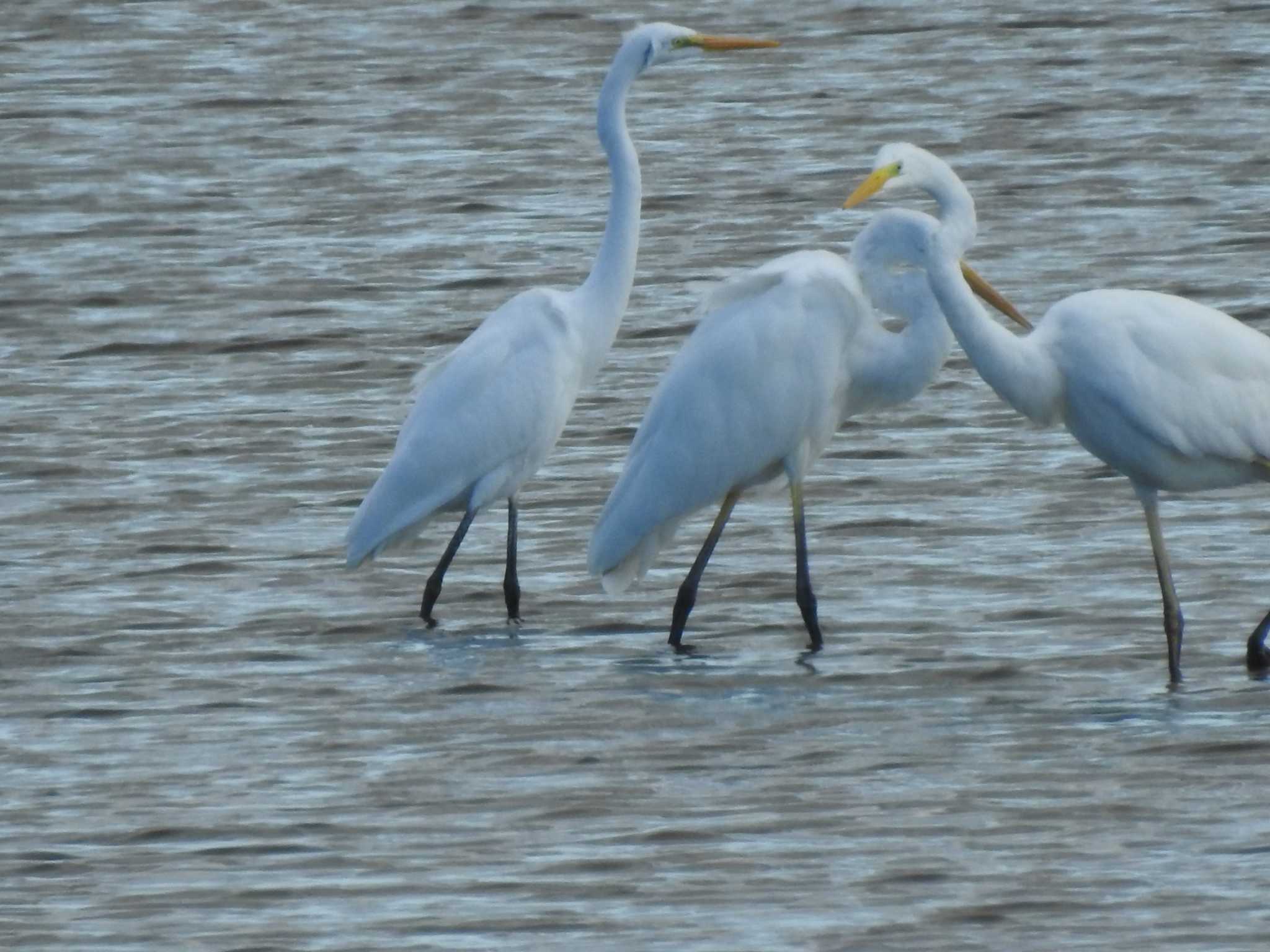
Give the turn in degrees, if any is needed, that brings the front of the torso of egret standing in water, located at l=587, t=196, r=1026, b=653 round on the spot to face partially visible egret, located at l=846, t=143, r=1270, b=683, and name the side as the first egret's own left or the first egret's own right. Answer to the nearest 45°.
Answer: approximately 45° to the first egret's own right

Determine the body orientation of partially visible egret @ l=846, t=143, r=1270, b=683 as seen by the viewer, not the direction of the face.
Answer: to the viewer's left

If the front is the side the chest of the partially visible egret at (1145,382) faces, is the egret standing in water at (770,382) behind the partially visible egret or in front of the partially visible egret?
in front

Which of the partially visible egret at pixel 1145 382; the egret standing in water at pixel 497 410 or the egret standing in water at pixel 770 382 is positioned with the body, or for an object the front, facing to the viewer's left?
the partially visible egret

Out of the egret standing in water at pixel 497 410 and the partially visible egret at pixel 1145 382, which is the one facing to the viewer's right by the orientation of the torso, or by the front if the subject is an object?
the egret standing in water

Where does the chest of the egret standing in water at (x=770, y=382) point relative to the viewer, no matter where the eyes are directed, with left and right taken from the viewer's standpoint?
facing to the right of the viewer

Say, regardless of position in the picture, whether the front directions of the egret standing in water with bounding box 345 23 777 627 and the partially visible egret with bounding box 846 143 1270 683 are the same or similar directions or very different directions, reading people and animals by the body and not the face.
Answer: very different directions

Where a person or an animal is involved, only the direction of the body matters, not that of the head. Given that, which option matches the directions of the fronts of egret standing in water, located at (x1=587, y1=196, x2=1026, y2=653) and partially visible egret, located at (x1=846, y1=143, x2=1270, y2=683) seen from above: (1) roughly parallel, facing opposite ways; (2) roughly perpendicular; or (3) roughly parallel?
roughly parallel, facing opposite ways

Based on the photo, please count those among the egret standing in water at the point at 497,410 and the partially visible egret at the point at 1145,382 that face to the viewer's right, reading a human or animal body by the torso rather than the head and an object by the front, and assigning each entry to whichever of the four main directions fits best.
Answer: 1

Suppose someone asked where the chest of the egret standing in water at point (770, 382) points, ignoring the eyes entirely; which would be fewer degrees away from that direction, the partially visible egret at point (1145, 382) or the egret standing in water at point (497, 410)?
the partially visible egret

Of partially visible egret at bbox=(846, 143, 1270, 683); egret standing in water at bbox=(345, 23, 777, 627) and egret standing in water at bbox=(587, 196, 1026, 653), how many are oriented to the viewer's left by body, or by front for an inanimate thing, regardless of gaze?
1

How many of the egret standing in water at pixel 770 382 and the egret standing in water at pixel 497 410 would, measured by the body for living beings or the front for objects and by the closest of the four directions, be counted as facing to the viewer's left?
0

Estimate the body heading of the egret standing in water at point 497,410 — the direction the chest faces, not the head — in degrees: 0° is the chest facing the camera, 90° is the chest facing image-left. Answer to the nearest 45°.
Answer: approximately 270°

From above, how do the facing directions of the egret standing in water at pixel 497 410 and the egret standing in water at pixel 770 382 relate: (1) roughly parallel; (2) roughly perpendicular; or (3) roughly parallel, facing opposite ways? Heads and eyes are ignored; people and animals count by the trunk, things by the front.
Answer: roughly parallel

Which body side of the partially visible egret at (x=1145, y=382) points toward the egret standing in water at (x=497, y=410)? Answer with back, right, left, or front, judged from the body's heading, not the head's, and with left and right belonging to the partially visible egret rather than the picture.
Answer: front

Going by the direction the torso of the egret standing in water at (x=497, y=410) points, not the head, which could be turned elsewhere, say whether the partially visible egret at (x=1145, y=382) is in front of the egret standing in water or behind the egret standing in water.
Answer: in front
